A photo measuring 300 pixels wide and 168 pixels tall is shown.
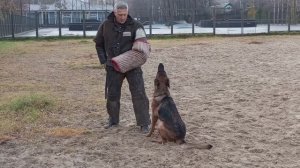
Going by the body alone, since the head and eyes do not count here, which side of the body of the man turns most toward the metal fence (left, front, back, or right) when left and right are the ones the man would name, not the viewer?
back

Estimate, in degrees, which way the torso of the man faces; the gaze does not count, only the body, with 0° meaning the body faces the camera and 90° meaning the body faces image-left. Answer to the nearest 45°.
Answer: approximately 0°

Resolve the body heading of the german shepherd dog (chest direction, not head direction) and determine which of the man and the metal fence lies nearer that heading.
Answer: the man

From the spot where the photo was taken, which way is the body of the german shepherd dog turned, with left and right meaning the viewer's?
facing away from the viewer and to the left of the viewer

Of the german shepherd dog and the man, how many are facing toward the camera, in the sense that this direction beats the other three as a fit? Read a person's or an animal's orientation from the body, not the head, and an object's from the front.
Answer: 1

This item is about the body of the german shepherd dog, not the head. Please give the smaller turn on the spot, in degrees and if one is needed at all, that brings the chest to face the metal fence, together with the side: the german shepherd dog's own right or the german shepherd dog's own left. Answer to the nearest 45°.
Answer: approximately 45° to the german shepherd dog's own right

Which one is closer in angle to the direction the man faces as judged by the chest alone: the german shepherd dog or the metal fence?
the german shepherd dog
